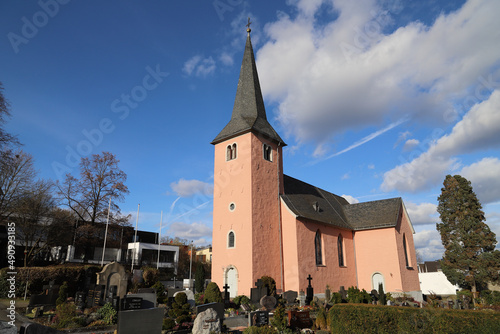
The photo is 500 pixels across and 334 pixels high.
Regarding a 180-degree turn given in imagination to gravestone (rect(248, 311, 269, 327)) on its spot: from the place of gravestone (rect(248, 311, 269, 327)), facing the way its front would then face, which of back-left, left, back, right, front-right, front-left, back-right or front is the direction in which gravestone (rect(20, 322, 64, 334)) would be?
back-left

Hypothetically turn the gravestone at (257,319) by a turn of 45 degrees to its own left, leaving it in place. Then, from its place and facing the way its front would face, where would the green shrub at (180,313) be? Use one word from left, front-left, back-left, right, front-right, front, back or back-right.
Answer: back-right

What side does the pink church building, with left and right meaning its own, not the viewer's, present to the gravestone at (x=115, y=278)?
front

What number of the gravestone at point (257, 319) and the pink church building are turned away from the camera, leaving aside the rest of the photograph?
0

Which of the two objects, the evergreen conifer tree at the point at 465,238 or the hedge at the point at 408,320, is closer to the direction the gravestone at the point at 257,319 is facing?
the hedge

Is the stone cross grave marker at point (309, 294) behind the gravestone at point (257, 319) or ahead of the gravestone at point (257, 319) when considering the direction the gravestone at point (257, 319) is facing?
behind

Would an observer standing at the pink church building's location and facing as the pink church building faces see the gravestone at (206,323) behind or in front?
in front

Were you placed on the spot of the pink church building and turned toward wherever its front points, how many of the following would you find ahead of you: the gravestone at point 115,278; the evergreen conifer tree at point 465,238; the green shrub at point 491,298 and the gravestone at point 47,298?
2

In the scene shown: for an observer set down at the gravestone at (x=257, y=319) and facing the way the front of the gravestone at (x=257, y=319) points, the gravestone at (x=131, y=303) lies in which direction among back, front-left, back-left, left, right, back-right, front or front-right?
right

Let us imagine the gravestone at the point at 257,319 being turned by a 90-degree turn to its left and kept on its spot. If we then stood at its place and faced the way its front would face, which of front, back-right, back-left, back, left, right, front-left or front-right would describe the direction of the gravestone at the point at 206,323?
back-right

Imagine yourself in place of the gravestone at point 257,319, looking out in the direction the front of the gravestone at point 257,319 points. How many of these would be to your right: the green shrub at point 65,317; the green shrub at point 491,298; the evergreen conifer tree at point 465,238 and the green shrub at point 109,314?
2

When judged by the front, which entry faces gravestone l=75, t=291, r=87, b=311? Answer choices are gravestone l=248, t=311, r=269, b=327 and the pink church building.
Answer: the pink church building

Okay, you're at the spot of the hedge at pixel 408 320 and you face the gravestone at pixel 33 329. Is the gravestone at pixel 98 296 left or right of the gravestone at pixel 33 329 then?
right

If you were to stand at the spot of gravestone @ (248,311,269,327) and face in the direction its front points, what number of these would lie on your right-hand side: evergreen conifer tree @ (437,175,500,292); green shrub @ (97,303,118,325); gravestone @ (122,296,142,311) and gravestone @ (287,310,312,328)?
2

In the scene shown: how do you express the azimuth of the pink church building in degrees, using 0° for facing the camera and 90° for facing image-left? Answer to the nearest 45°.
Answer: approximately 45°

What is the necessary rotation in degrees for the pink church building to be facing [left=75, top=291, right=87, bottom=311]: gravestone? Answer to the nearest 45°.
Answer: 0° — it already faces it

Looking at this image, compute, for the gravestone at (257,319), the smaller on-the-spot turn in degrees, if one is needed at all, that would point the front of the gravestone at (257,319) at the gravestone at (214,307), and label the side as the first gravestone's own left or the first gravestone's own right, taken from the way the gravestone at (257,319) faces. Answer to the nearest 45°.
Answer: approximately 90° to the first gravestone's own right
